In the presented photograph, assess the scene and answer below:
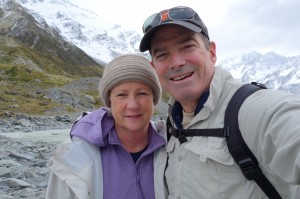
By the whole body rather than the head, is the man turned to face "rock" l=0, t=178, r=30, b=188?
no

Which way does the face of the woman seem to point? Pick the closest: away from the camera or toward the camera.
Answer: toward the camera

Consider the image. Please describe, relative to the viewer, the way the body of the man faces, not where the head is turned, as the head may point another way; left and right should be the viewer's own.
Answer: facing the viewer and to the left of the viewer

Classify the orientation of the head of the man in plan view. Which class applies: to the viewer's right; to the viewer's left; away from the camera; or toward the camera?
toward the camera

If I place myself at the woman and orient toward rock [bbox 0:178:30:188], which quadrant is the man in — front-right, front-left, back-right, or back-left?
back-right

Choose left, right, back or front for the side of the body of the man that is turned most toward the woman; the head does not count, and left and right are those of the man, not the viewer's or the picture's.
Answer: right

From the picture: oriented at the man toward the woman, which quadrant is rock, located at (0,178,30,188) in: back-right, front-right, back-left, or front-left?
front-right
